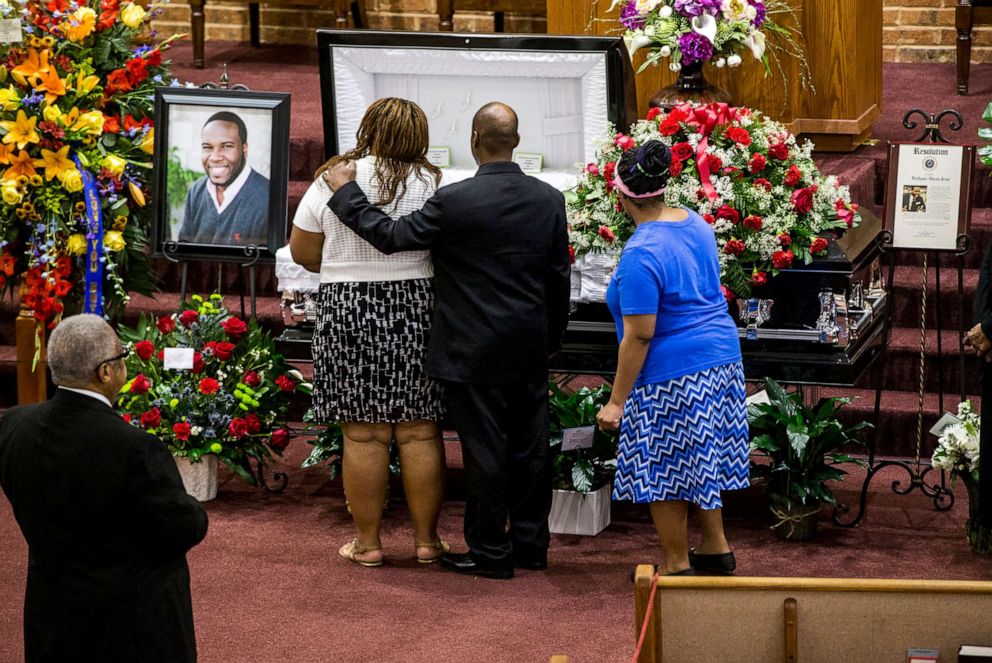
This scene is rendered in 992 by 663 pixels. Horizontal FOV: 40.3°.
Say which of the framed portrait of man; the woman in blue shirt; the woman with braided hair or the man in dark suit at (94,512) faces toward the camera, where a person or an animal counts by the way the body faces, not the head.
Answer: the framed portrait of man

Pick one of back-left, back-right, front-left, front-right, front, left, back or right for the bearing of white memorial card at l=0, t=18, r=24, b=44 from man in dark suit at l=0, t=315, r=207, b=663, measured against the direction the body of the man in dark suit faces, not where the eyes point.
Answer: front-left

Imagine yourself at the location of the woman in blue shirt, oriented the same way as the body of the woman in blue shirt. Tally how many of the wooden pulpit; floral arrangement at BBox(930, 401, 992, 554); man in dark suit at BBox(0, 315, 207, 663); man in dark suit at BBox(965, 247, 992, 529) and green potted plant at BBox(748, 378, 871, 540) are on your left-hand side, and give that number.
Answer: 1

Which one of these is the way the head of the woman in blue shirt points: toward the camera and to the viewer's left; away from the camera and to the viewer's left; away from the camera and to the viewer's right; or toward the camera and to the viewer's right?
away from the camera and to the viewer's left

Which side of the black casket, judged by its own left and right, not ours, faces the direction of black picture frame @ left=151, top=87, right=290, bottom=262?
right

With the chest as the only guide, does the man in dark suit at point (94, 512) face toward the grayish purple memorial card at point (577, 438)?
yes

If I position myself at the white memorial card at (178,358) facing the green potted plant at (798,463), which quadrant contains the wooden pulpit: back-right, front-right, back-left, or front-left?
front-left

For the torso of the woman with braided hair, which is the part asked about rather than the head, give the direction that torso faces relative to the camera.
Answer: away from the camera

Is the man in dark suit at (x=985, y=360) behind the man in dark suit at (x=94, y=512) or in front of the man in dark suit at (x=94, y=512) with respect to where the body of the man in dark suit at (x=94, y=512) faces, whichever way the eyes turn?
in front

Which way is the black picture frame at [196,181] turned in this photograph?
toward the camera

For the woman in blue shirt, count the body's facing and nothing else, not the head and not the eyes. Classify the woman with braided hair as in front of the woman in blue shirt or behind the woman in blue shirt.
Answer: in front

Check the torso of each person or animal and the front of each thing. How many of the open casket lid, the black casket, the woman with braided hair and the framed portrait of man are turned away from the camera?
1

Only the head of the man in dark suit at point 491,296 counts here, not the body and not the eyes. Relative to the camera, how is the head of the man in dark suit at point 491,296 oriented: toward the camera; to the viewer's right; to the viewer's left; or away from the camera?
away from the camera
